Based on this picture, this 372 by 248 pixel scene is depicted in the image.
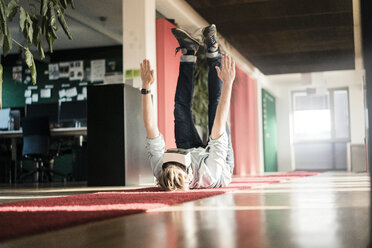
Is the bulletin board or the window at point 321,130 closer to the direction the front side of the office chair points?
the bulletin board

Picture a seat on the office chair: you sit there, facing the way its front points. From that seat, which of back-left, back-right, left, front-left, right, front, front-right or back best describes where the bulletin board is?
front

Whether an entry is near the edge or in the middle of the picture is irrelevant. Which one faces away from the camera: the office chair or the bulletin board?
the office chair

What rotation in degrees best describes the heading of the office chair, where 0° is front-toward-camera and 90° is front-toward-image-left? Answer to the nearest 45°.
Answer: approximately 180°

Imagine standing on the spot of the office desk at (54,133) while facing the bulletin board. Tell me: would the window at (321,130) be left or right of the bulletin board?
right

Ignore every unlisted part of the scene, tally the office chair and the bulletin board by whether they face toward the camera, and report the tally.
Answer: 1

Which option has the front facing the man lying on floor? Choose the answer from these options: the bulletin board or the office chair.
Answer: the bulletin board

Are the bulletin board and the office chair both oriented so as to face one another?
yes

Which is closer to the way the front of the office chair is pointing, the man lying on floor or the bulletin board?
the bulletin board

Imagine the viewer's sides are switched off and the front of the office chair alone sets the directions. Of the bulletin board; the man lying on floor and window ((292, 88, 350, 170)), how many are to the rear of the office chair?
1

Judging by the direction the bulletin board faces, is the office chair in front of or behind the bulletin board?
in front

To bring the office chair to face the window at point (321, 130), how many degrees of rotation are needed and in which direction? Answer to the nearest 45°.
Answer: approximately 45° to its right

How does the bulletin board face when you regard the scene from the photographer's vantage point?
facing the viewer

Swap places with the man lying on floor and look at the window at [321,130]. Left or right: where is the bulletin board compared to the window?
left

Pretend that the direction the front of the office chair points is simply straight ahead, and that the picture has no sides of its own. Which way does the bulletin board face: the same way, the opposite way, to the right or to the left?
the opposite way
